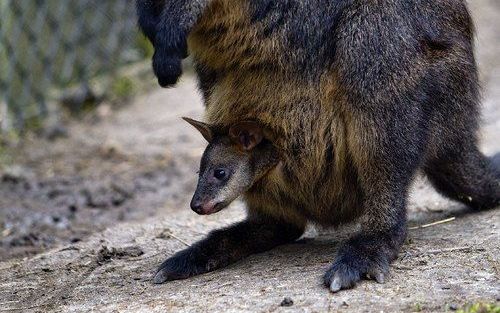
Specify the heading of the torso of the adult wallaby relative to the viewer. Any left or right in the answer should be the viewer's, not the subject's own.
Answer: facing the viewer and to the left of the viewer

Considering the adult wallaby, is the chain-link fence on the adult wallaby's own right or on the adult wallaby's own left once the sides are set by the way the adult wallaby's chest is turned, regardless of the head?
on the adult wallaby's own right
